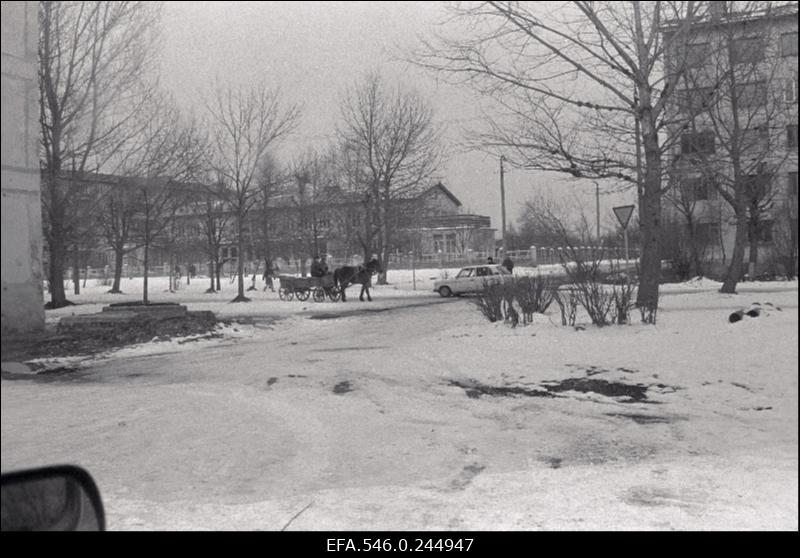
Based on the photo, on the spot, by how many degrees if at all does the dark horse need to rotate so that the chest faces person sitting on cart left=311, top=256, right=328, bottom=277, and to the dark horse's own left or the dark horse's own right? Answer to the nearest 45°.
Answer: approximately 135° to the dark horse's own right

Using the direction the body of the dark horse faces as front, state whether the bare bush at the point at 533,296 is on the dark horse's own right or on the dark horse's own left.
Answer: on the dark horse's own right

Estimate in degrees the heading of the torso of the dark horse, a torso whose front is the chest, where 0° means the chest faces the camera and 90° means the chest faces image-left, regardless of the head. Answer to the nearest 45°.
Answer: approximately 270°

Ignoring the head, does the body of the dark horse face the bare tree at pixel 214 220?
no

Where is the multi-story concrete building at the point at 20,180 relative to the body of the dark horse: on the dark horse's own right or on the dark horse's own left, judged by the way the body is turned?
on the dark horse's own right

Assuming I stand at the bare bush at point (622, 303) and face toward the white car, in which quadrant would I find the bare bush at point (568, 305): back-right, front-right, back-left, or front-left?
front-left

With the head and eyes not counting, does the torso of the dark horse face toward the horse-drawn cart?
no

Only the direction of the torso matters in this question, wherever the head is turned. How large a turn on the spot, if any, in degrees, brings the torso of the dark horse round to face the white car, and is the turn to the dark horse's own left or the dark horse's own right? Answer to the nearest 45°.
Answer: approximately 45° to the dark horse's own left

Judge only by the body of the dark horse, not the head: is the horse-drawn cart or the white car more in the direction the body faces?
the white car
